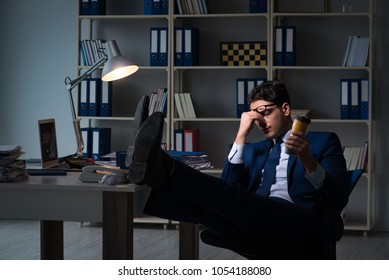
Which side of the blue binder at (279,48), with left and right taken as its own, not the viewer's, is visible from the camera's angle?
front

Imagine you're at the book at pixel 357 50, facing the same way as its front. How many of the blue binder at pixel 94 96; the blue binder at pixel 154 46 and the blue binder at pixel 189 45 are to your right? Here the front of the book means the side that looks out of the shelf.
3

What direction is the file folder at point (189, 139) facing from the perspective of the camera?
toward the camera

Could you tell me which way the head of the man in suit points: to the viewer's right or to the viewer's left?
to the viewer's left

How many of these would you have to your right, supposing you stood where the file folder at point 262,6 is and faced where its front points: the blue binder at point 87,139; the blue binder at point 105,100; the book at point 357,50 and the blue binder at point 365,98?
2

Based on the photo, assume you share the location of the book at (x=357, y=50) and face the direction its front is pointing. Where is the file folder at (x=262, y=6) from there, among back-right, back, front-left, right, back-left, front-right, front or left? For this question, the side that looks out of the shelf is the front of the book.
right

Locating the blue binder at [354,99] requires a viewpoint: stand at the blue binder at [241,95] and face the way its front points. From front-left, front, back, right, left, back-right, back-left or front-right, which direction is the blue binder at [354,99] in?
left

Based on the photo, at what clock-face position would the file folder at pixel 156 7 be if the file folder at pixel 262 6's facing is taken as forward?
the file folder at pixel 156 7 is roughly at 3 o'clock from the file folder at pixel 262 6.

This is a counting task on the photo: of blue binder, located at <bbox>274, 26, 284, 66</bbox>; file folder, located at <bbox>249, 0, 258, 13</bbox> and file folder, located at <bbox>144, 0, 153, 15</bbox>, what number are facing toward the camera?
3

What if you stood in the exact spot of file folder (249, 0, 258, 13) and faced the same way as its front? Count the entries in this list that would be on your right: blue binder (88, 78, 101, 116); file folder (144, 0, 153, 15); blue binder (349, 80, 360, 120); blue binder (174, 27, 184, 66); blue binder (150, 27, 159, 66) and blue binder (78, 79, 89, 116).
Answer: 5

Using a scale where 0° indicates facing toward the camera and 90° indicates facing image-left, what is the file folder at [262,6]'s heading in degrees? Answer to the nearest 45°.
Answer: approximately 0°

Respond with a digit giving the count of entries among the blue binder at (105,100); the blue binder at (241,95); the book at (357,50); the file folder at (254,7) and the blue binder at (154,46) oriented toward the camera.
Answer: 5

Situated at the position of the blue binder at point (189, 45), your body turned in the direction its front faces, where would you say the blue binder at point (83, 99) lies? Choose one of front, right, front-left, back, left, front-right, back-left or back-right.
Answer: right

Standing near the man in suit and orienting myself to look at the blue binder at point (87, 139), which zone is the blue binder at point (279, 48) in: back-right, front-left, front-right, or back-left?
front-right

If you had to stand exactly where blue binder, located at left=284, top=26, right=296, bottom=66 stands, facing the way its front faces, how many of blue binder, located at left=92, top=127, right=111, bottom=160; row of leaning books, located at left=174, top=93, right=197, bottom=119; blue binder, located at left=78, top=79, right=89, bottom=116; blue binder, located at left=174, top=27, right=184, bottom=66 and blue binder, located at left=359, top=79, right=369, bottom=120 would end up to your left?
1

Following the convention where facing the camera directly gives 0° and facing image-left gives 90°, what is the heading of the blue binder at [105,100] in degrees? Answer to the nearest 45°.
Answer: approximately 0°
